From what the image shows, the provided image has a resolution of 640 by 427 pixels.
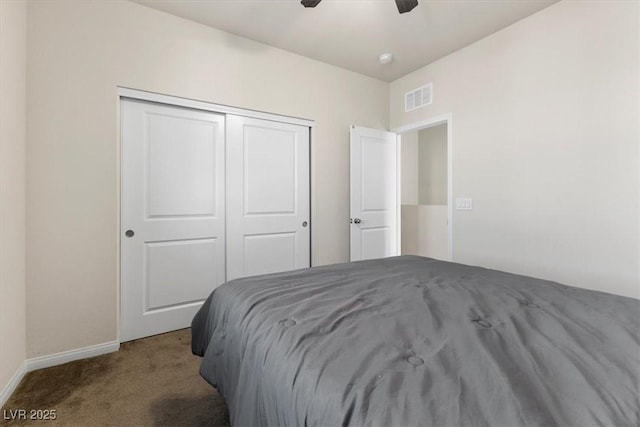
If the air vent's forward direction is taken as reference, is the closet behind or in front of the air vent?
in front

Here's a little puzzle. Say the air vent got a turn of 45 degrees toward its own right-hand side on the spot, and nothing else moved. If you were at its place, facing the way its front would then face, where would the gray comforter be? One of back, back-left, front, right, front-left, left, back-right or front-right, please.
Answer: left

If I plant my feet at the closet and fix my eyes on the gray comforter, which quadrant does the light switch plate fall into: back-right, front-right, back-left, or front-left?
front-left
